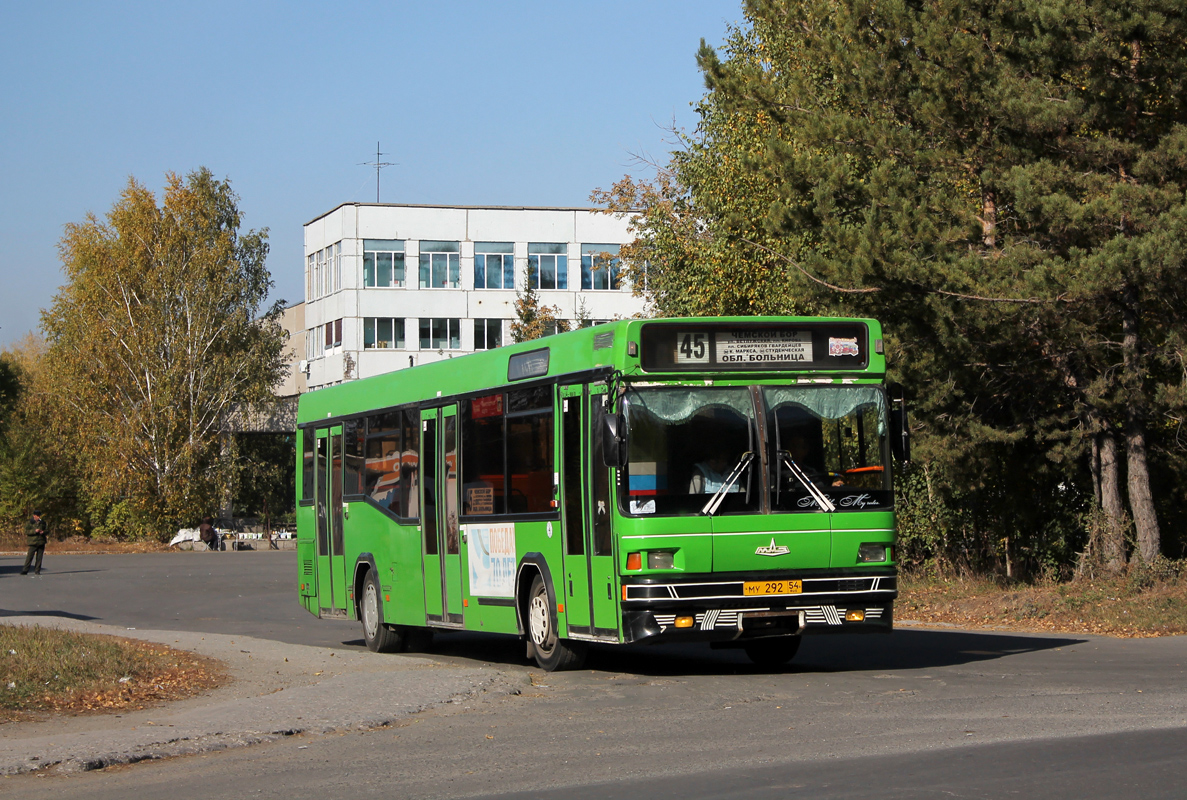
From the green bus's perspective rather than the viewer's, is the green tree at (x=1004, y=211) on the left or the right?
on its left

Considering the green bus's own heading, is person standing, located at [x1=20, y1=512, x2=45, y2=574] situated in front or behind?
behind

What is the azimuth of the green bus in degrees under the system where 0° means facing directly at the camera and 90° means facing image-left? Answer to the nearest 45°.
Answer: approximately 315°
